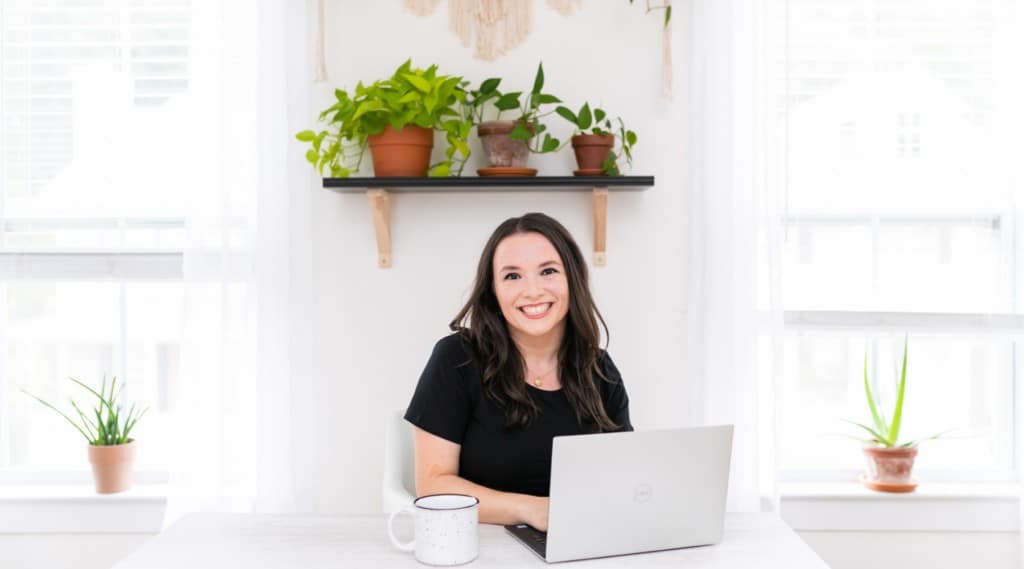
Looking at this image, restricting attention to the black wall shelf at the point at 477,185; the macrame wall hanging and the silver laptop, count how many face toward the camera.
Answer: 2

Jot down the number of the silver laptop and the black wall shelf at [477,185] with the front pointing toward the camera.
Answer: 1

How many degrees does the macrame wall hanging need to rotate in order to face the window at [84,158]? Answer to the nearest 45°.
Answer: approximately 90° to its right

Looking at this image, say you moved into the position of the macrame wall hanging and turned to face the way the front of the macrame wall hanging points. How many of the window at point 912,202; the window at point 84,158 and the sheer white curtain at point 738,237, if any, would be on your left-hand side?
2

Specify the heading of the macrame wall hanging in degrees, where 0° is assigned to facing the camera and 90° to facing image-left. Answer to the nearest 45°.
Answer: approximately 0°

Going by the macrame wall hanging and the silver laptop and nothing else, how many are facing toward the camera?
1

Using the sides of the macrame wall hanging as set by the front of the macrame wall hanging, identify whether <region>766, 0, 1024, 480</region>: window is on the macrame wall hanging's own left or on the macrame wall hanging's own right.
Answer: on the macrame wall hanging's own left

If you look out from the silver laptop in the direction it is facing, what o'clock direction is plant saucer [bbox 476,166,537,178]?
The plant saucer is roughly at 1 o'clock from the silver laptop.

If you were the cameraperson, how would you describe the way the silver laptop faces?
facing away from the viewer and to the left of the viewer
